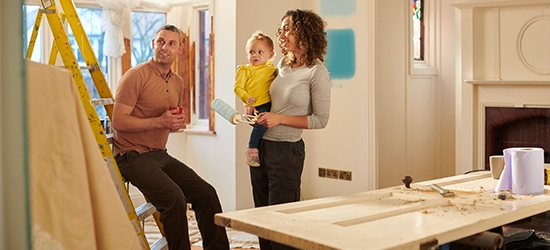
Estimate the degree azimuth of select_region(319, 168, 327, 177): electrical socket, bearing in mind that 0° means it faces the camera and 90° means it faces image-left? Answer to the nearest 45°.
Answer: approximately 0°

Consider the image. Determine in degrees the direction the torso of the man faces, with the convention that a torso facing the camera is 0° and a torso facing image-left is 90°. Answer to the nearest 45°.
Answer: approximately 315°

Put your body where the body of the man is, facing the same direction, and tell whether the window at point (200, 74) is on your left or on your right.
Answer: on your left

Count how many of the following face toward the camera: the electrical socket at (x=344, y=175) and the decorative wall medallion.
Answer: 2

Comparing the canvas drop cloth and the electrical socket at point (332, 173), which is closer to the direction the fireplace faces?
the canvas drop cloth

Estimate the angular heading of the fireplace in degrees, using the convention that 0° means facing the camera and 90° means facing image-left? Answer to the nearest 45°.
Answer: approximately 0°

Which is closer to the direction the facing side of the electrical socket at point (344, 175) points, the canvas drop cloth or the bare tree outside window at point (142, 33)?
the canvas drop cloth
